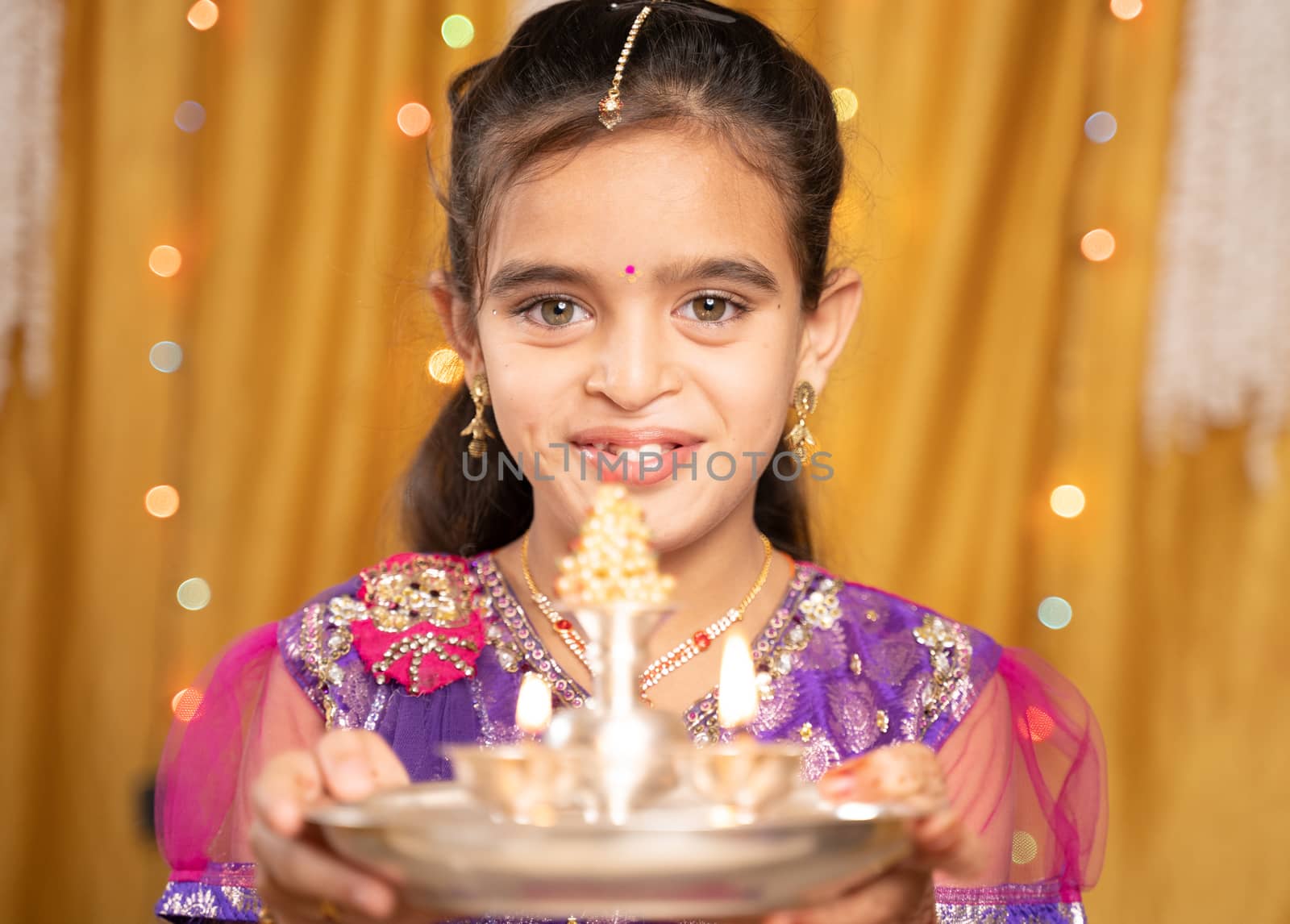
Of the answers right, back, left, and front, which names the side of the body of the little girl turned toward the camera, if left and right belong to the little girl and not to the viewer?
front
